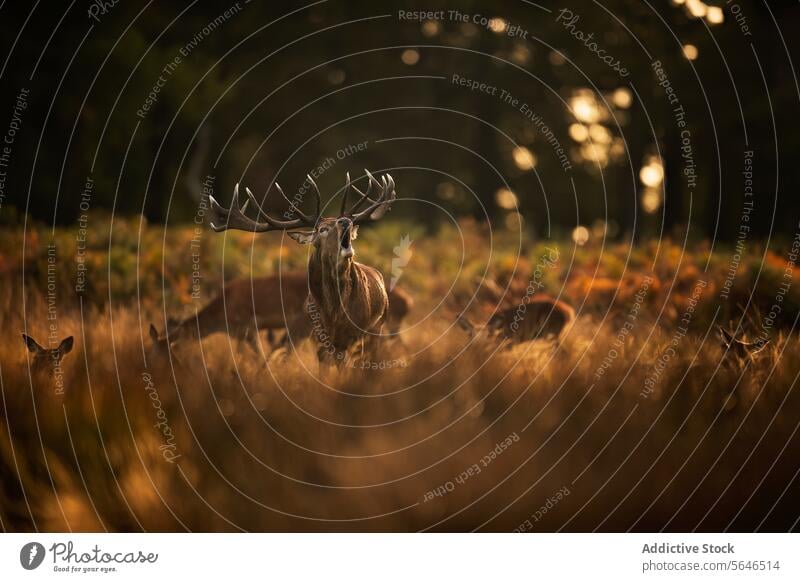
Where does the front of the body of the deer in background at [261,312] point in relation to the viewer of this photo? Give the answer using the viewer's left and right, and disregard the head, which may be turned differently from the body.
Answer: facing to the left of the viewer

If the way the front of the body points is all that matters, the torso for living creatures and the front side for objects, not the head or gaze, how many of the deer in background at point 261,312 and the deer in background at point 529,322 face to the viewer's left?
2

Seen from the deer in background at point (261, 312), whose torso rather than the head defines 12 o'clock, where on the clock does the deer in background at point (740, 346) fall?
the deer in background at point (740, 346) is roughly at 7 o'clock from the deer in background at point (261, 312).

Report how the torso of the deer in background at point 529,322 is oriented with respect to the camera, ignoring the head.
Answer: to the viewer's left

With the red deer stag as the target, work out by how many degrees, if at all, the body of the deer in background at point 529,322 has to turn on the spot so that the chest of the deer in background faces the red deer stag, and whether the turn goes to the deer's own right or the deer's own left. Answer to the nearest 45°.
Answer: approximately 45° to the deer's own left

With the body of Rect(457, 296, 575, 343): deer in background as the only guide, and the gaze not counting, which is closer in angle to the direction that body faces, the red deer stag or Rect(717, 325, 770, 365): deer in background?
the red deer stag
